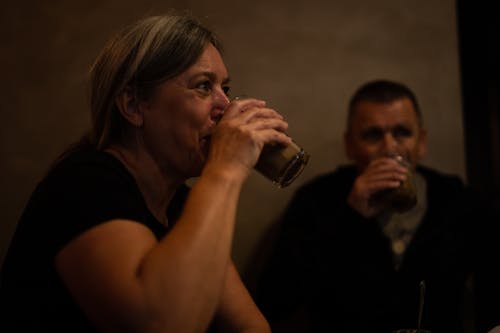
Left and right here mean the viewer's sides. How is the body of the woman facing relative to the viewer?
facing the viewer and to the right of the viewer

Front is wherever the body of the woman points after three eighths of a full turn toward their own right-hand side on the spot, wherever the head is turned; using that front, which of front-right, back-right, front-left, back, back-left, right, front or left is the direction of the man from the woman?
back-right

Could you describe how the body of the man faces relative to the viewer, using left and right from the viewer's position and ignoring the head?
facing the viewer

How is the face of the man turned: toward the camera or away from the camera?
toward the camera
